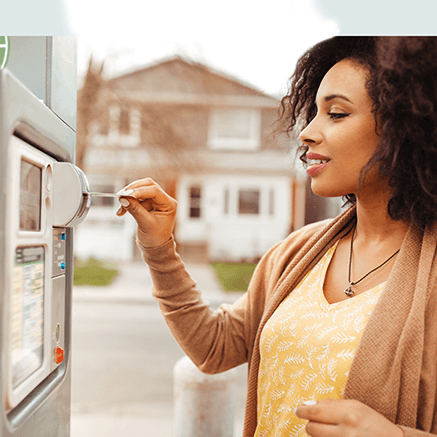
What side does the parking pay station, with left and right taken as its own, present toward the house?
left

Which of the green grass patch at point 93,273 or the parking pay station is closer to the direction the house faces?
the parking pay station

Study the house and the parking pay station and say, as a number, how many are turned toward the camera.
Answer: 1

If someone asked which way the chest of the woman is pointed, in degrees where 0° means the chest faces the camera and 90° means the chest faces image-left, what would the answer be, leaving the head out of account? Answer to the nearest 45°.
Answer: approximately 45°

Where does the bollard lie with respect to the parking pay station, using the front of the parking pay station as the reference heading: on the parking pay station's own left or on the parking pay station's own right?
on the parking pay station's own left

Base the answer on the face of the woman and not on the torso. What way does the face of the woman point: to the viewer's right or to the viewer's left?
to the viewer's left

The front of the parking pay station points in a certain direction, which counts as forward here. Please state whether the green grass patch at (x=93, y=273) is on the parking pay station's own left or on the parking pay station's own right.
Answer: on the parking pay station's own left

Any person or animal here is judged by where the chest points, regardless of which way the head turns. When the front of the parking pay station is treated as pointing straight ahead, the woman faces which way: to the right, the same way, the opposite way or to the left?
the opposite way

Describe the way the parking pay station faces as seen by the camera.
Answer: facing to the right of the viewer

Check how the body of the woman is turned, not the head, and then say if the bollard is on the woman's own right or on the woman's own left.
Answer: on the woman's own right

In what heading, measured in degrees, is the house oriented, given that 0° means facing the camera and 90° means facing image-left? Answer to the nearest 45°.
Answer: approximately 0°

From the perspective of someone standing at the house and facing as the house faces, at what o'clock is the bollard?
The bollard is roughly at 12 o'clock from the house.

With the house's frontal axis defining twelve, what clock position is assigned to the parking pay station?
The parking pay station is roughly at 12 o'clock from the house.
